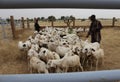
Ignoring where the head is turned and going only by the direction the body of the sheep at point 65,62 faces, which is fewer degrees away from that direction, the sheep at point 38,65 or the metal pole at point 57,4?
the sheep

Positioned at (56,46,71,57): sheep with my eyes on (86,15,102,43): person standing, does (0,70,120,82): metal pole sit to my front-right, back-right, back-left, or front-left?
back-right

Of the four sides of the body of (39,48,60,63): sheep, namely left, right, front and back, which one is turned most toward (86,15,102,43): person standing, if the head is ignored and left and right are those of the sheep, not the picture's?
back

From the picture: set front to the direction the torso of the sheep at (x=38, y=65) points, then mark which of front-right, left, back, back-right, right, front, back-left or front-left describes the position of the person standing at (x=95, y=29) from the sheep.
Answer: left

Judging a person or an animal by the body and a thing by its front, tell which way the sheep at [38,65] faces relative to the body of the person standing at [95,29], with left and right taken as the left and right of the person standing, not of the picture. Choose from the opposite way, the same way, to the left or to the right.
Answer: to the left

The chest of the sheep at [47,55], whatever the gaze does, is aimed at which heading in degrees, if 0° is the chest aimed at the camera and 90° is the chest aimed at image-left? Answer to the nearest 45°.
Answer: approximately 45°

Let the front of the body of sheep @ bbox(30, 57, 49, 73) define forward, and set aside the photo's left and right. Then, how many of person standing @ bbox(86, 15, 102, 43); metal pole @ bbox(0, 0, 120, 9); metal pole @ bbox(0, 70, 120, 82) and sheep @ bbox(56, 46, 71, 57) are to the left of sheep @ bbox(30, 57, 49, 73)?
2

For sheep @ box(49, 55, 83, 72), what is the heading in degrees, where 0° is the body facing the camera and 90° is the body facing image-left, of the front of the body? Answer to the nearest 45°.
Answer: approximately 90°

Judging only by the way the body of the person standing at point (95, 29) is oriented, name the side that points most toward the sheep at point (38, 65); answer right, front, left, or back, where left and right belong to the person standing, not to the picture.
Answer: front

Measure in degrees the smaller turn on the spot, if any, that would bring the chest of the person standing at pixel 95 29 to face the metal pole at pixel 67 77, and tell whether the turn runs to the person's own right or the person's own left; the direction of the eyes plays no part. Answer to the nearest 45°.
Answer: approximately 45° to the person's own left
